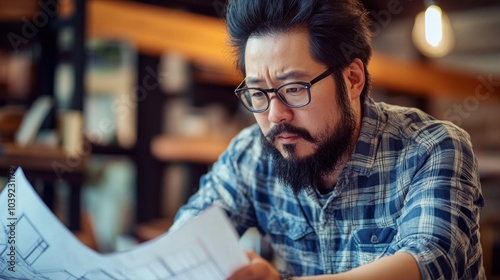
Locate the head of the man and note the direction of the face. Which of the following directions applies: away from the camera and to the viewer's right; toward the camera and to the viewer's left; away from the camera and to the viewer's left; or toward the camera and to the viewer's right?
toward the camera and to the viewer's left

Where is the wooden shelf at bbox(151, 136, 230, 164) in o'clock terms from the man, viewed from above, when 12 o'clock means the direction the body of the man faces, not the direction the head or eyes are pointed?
The wooden shelf is roughly at 4 o'clock from the man.

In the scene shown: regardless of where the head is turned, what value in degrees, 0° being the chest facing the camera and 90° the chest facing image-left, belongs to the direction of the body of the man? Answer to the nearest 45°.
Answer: approximately 45°

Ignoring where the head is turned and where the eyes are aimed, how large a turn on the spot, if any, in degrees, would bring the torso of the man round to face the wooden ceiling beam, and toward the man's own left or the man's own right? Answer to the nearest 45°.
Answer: approximately 135° to the man's own right
